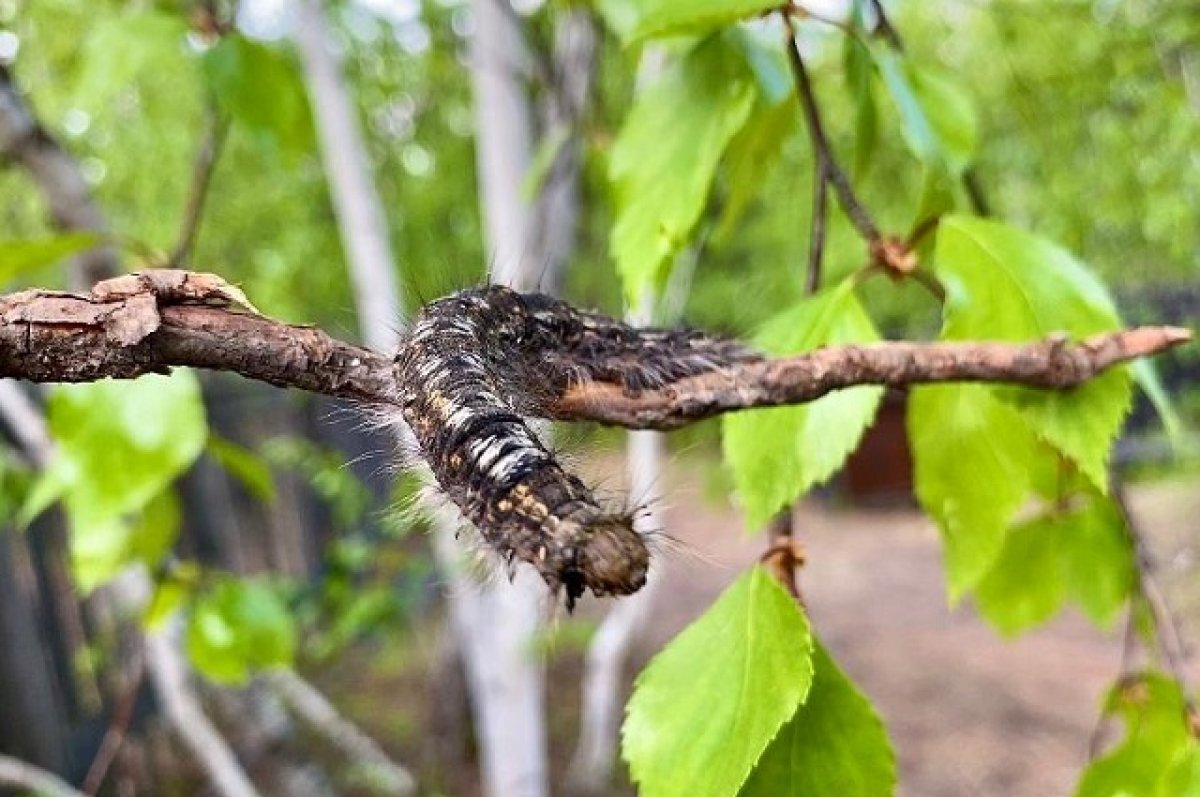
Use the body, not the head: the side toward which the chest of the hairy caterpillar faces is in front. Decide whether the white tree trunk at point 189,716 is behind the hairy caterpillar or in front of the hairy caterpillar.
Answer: behind

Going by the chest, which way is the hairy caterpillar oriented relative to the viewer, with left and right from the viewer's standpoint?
facing the viewer and to the right of the viewer

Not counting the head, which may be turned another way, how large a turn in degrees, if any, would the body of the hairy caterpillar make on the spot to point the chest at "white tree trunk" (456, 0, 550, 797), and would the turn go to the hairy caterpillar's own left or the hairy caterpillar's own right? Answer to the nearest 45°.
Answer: approximately 135° to the hairy caterpillar's own left
